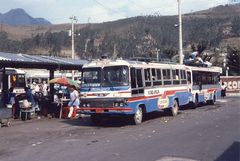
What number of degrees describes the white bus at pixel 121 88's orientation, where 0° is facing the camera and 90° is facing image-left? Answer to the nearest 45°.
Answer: approximately 45°

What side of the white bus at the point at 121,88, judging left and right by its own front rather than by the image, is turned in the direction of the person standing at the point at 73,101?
right

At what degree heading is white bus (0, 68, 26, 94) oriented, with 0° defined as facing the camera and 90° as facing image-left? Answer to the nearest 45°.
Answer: approximately 315°
